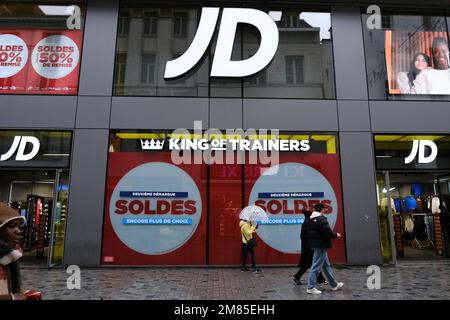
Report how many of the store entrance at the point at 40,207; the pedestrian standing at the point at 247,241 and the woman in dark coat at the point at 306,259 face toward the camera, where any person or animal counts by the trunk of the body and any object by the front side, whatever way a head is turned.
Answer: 1

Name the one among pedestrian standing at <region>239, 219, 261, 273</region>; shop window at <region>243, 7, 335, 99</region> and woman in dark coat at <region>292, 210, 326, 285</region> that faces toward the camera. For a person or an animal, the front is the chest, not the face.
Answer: the shop window

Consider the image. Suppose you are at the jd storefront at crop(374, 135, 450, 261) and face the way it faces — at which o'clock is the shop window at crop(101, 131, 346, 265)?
The shop window is roughly at 2 o'clock from the jd storefront.

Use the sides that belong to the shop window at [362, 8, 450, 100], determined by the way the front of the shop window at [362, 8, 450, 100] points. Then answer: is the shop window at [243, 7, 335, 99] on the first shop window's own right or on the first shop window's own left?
on the first shop window's own right

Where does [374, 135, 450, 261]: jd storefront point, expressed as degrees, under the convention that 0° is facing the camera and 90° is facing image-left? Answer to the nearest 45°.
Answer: approximately 0°

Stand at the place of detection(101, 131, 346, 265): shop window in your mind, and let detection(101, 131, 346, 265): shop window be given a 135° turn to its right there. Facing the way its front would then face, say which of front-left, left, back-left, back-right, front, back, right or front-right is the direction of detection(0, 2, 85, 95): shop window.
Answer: front-left

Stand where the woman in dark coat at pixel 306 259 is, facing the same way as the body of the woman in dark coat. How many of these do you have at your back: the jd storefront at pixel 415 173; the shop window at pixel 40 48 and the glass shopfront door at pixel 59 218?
2

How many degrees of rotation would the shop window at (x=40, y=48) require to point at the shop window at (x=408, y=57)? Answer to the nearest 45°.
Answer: approximately 45° to its left

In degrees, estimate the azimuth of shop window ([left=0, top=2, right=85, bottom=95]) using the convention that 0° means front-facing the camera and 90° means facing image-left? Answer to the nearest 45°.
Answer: approximately 0°
